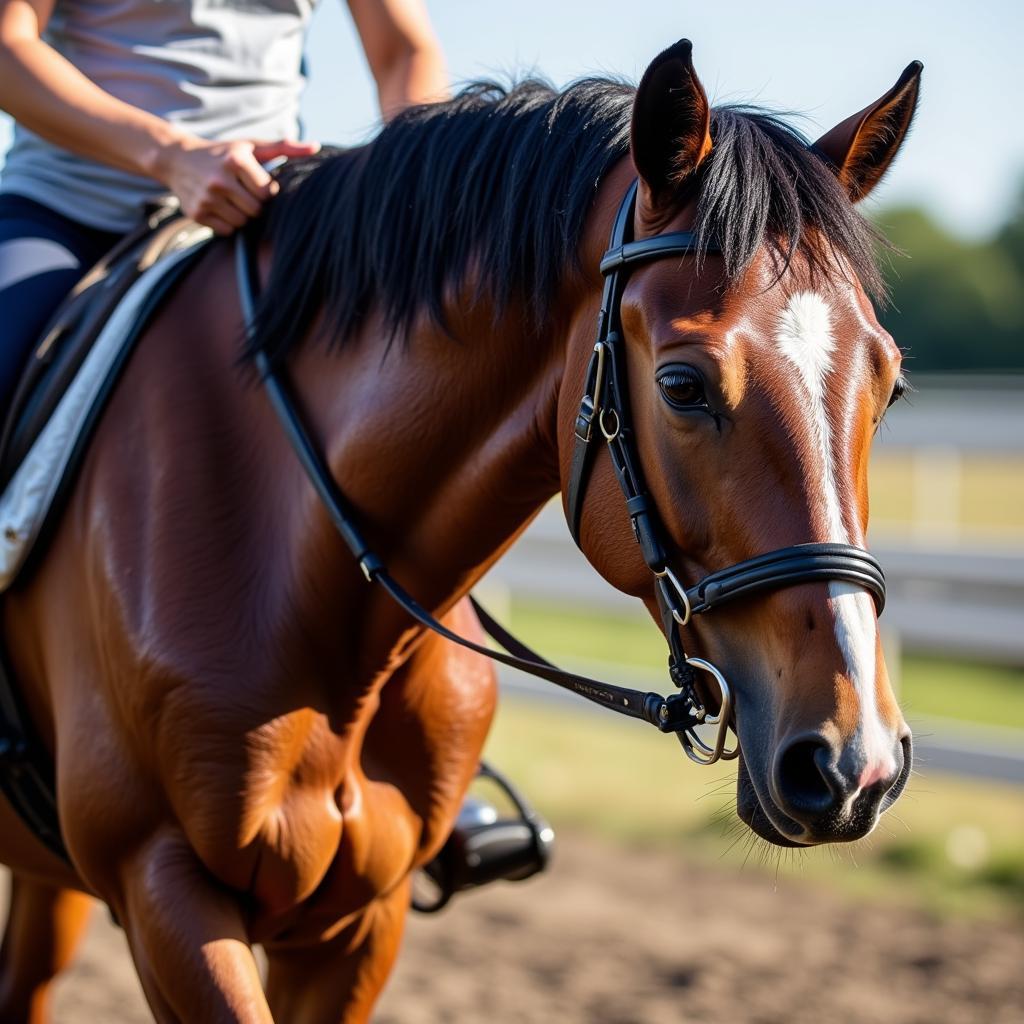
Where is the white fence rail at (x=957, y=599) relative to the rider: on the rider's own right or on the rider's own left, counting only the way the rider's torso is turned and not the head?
on the rider's own left

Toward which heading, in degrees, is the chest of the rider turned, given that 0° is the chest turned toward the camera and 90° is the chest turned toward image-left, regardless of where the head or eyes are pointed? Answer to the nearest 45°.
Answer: approximately 315°

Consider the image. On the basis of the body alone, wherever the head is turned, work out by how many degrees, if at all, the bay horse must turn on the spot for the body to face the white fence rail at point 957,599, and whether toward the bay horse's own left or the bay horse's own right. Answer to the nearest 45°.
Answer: approximately 90° to the bay horse's own left
